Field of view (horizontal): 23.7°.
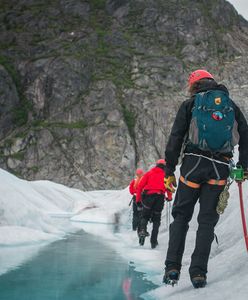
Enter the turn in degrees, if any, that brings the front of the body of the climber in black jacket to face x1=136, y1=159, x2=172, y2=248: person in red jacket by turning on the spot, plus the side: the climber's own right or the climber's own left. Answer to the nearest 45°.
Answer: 0° — they already face them

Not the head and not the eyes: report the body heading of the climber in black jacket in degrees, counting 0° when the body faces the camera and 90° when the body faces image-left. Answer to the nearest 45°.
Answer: approximately 180°
